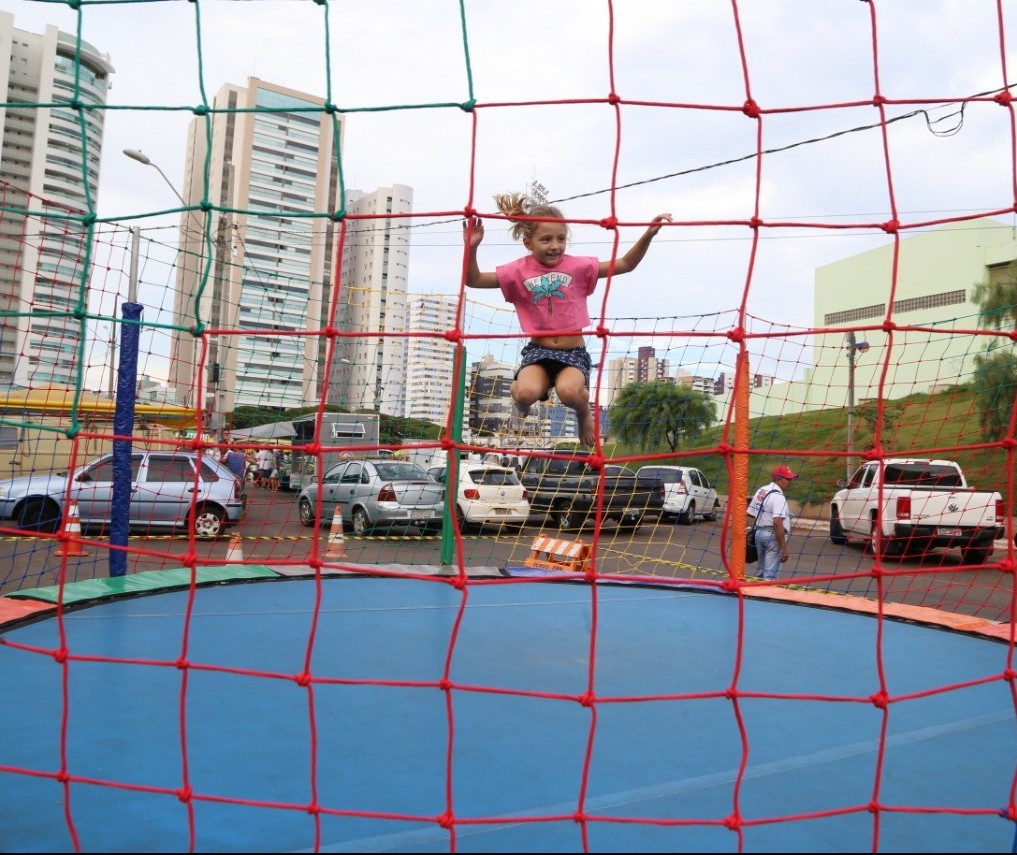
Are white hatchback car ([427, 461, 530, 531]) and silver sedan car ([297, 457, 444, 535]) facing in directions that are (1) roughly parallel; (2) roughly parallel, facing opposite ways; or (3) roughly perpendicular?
roughly parallel

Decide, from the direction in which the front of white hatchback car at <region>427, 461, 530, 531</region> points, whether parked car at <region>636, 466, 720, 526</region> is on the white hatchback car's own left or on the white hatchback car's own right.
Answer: on the white hatchback car's own right

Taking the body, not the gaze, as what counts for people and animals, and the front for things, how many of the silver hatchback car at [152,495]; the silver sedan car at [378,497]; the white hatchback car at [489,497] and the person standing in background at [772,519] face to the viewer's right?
1

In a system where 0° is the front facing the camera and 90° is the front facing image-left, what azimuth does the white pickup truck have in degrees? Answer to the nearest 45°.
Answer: approximately 135°

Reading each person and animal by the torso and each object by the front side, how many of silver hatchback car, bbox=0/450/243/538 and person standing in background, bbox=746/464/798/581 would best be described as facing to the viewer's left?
1

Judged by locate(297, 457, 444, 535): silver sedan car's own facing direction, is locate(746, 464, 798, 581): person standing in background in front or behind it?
behind

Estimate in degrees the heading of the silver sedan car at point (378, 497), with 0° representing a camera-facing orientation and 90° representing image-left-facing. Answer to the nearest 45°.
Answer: approximately 135°
